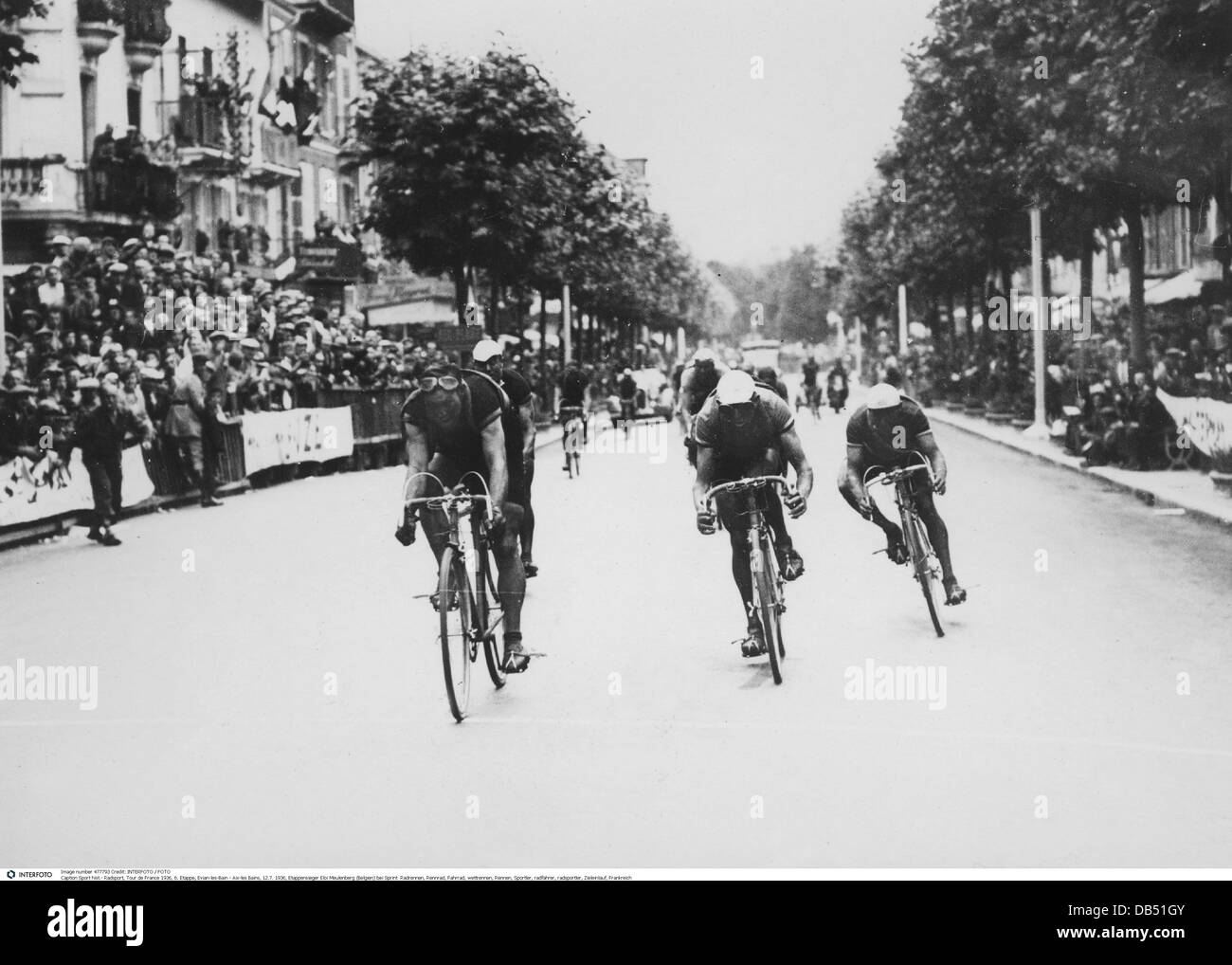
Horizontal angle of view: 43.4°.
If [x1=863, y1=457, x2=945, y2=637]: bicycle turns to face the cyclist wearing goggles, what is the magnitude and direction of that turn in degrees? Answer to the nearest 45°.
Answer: approximately 45° to its right

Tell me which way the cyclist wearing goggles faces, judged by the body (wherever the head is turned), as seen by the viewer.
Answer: toward the camera

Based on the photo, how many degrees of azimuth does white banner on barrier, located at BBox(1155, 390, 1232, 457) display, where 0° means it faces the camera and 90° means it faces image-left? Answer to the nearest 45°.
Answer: approximately 45°

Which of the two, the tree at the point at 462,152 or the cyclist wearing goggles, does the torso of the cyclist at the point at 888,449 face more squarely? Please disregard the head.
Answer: the cyclist wearing goggles

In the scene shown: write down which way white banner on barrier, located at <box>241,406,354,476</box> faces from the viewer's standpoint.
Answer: facing the viewer and to the right of the viewer

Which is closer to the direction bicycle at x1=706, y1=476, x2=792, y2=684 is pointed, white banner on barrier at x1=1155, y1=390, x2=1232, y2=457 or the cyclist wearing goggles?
the cyclist wearing goggles

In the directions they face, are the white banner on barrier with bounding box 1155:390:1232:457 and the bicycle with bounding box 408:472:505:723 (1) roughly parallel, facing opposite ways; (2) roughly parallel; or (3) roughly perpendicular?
roughly perpendicular

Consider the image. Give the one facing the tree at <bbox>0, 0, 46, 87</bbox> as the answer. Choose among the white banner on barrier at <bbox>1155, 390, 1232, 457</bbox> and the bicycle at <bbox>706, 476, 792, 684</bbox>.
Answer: the white banner on barrier

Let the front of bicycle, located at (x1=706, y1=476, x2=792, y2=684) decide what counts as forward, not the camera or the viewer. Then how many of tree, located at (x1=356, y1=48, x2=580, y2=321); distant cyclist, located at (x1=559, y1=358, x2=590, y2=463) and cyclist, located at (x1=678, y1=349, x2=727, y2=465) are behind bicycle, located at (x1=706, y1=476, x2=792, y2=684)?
3

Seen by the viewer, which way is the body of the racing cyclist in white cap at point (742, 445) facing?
toward the camera

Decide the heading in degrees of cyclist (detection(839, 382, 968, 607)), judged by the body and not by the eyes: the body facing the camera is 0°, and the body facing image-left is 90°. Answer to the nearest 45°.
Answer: approximately 0°
